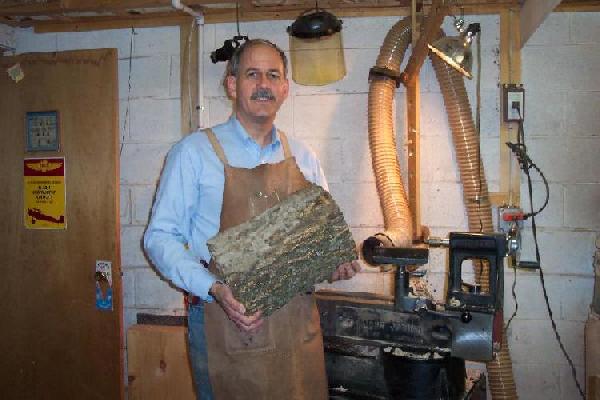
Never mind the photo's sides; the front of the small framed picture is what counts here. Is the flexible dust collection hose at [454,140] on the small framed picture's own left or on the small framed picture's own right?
on the small framed picture's own left

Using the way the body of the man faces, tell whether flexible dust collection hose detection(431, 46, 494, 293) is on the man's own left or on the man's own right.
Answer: on the man's own left

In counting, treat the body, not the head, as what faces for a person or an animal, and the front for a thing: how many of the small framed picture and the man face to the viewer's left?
0

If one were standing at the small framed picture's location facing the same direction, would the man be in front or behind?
in front

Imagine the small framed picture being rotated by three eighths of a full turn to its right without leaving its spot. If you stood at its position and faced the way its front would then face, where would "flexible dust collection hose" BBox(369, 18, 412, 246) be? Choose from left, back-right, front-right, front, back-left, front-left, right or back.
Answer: back

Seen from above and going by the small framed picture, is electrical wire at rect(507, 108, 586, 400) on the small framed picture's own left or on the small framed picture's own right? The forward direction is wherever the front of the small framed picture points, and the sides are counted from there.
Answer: on the small framed picture's own left

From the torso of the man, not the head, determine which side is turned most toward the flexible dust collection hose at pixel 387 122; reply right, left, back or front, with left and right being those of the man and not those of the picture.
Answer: left

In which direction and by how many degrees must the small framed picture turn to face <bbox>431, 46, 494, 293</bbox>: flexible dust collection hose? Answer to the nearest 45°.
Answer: approximately 45° to its left

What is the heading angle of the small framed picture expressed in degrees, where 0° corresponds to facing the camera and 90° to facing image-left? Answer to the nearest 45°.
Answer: approximately 0°

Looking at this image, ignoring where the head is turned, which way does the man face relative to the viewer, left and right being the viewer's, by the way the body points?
facing the viewer and to the right of the viewer
